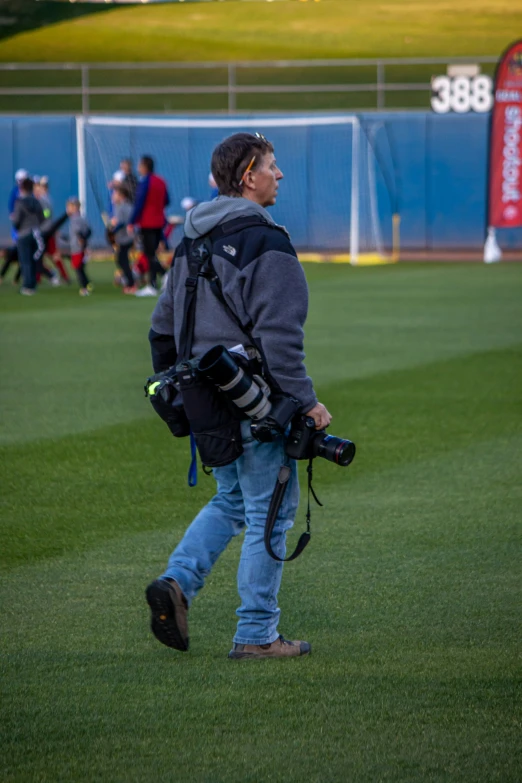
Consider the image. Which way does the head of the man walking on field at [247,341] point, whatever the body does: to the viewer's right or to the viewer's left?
to the viewer's right

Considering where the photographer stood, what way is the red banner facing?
facing the viewer

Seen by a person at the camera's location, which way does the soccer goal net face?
facing the viewer and to the left of the viewer

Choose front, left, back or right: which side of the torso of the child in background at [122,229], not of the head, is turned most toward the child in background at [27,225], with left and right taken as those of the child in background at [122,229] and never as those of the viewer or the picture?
front

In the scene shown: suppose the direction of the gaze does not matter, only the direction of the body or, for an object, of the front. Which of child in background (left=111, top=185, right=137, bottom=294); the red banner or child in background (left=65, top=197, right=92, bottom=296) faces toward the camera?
the red banner

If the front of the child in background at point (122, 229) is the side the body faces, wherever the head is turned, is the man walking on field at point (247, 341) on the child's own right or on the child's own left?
on the child's own left

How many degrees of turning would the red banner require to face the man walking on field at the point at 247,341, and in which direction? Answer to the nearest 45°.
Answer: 0° — it already faces them

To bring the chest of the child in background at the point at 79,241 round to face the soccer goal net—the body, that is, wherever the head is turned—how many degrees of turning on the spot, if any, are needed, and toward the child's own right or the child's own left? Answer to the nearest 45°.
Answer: approximately 135° to the child's own right

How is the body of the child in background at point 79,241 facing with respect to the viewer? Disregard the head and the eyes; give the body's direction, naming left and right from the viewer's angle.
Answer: facing to the left of the viewer

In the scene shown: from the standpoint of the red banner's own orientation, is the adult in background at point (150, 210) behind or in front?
in front

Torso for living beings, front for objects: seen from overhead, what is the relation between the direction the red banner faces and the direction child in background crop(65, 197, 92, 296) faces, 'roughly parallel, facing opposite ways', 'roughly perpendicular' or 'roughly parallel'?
roughly perpendicular

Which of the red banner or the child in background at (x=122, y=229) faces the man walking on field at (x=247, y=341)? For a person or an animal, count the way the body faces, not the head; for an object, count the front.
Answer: the red banner

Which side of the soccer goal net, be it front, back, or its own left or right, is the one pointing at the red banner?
left
